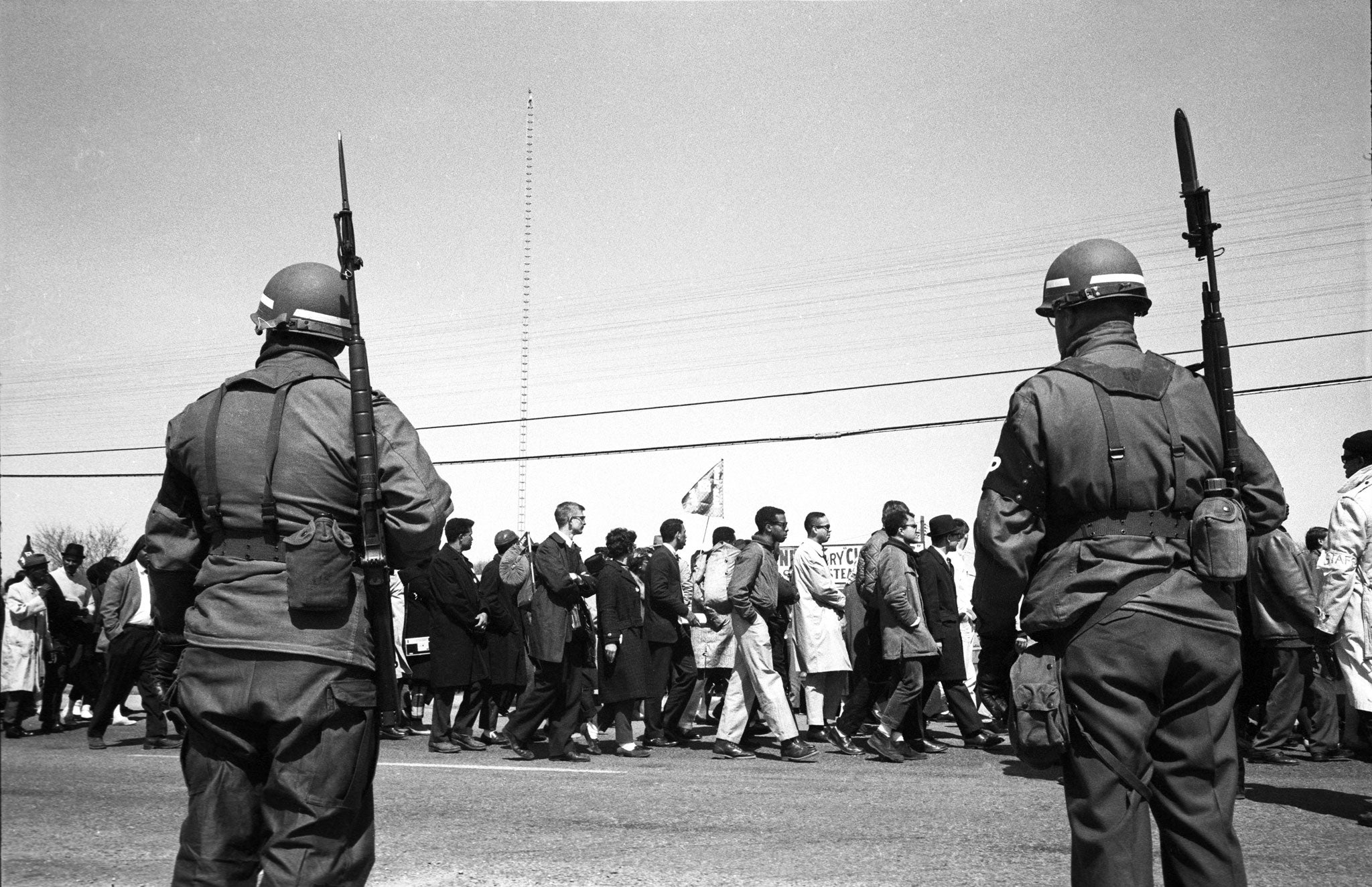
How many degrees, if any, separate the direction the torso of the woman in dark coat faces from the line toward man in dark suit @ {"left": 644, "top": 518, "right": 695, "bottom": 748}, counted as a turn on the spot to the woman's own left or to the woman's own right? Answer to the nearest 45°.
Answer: approximately 45° to the woman's own left

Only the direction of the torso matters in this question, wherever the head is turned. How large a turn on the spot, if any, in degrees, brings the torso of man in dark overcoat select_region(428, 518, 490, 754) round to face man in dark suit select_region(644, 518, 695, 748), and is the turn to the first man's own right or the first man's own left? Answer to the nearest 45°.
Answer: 0° — they already face them

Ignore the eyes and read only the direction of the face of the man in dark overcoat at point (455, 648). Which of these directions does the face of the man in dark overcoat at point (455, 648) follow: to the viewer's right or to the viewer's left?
to the viewer's right

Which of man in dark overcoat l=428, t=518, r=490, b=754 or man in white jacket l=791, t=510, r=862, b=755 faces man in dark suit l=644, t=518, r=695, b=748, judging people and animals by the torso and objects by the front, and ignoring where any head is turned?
the man in dark overcoat

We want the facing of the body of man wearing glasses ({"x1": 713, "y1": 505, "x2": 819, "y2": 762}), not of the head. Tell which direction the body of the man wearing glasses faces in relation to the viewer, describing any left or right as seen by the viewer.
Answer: facing to the right of the viewer

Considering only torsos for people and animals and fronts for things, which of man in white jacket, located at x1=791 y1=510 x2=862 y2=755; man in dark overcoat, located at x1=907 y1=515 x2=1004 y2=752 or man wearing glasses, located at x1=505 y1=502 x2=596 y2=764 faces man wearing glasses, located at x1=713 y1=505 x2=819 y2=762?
man wearing glasses, located at x1=505 y1=502 x2=596 y2=764

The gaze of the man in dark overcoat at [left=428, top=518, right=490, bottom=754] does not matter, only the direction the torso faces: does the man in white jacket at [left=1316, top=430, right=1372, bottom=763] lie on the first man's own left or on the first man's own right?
on the first man's own right

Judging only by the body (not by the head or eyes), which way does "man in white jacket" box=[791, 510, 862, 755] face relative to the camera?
to the viewer's right

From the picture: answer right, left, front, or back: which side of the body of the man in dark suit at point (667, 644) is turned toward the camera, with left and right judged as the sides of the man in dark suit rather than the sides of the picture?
right

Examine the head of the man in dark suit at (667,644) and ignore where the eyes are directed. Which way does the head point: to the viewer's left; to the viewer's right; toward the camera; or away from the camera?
to the viewer's right

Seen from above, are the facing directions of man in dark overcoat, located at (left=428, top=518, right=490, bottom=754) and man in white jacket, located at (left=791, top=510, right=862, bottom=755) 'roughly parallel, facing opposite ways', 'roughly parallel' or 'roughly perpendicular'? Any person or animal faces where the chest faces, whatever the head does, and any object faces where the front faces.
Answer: roughly parallel

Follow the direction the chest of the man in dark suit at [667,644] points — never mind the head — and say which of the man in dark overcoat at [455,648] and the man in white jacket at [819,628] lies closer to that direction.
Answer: the man in white jacket

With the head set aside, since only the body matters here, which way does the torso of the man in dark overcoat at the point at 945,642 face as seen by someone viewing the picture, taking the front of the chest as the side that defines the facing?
to the viewer's right

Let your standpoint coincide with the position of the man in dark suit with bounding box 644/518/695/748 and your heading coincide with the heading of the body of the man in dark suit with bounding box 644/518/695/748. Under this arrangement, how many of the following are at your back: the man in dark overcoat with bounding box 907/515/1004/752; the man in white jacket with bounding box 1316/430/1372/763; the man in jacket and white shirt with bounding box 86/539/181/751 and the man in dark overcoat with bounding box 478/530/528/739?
2

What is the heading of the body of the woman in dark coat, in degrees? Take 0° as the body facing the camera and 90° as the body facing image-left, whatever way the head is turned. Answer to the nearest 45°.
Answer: approximately 270°

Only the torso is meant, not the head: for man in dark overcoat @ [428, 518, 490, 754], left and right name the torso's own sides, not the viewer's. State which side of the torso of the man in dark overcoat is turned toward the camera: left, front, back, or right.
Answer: right

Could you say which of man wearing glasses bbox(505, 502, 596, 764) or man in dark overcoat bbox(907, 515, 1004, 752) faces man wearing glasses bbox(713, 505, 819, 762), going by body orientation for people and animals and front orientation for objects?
man wearing glasses bbox(505, 502, 596, 764)

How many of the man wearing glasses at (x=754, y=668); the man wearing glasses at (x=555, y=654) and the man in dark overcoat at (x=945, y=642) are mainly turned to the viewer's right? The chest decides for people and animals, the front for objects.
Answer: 3

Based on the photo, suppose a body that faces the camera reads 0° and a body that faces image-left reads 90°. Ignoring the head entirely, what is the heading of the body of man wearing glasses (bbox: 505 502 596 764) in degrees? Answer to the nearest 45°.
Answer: approximately 270°
